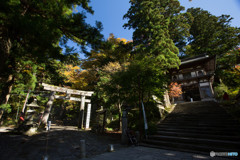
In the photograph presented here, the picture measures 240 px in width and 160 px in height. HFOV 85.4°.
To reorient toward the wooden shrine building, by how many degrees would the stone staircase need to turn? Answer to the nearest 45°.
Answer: approximately 180°

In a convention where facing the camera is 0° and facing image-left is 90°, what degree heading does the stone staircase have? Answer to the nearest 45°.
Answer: approximately 0°
